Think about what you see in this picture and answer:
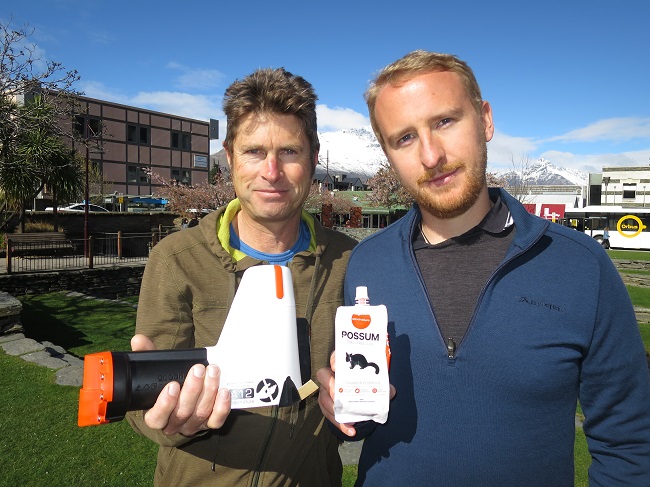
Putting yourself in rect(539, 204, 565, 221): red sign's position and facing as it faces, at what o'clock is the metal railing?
The metal railing is roughly at 1 o'clock from the red sign.

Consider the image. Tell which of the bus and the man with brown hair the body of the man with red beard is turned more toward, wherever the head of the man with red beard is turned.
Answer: the man with brown hair

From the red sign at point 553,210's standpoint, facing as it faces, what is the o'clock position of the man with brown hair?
The man with brown hair is roughly at 12 o'clock from the red sign.

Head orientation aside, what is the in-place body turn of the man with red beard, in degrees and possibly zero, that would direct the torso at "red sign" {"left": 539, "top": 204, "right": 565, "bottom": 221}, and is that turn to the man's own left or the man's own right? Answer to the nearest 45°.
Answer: approximately 180°

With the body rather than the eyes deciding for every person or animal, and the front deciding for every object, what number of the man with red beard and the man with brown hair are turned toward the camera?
2

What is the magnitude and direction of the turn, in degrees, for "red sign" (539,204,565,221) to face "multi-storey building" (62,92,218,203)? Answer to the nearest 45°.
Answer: approximately 90° to its right

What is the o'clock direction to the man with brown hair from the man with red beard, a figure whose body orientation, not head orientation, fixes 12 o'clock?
The man with brown hair is roughly at 3 o'clock from the man with red beard.

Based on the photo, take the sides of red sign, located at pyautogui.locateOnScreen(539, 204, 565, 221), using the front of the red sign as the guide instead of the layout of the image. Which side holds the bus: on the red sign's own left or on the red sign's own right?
on the red sign's own left

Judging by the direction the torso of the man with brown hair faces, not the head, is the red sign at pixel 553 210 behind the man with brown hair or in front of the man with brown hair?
behind
